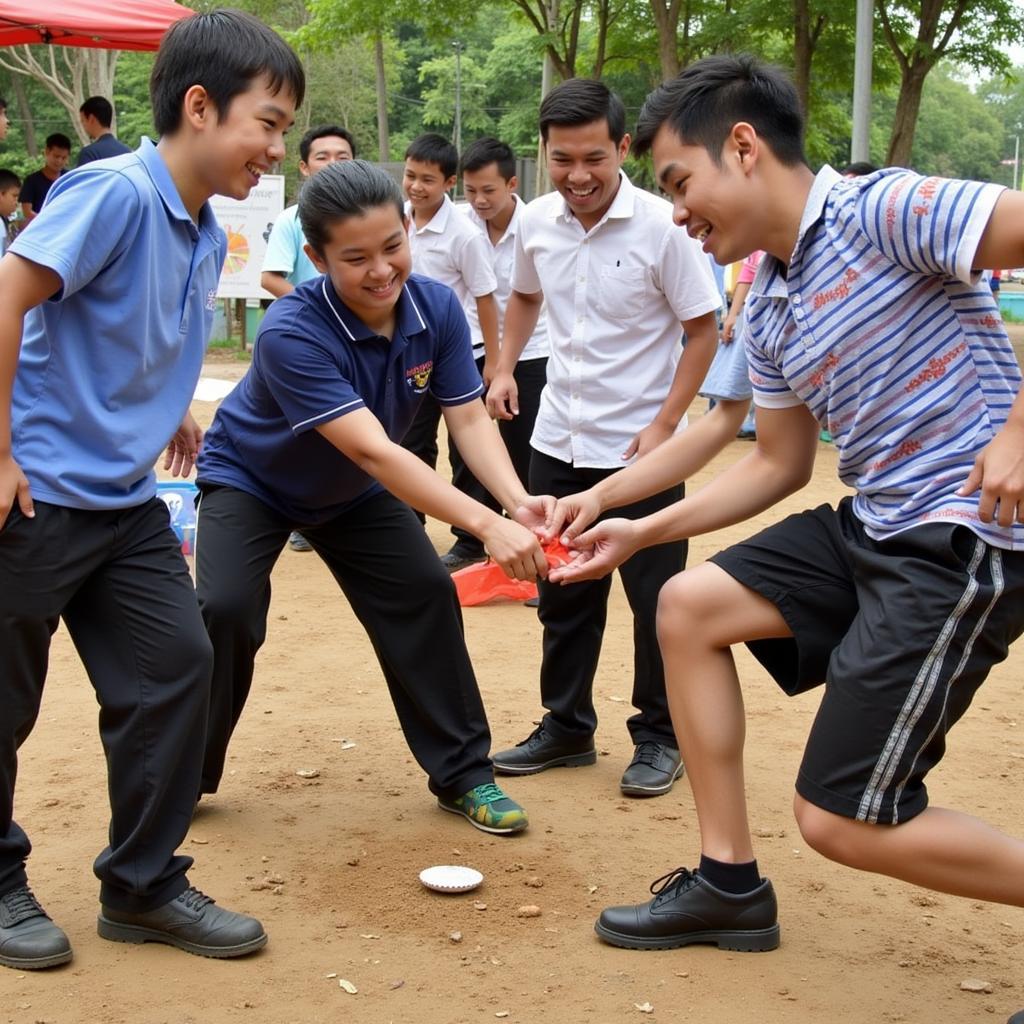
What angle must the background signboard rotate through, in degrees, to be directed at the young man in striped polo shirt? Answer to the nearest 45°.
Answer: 0° — it already faces them

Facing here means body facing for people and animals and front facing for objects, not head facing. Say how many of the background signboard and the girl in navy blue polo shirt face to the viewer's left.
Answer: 0

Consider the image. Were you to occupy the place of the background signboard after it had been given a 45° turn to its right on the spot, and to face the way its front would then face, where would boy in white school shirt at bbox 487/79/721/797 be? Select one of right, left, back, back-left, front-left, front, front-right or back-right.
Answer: front-left

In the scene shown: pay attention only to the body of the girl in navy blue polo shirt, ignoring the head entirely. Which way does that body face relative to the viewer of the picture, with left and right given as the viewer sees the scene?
facing the viewer and to the right of the viewer

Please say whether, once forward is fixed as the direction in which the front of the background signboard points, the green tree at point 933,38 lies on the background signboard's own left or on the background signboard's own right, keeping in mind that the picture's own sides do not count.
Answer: on the background signboard's own left

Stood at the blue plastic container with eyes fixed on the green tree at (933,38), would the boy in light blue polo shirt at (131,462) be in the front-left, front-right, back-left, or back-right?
back-right

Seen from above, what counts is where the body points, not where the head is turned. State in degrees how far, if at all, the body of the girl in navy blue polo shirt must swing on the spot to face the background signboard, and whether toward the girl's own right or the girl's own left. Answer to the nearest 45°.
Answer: approximately 135° to the girl's own left

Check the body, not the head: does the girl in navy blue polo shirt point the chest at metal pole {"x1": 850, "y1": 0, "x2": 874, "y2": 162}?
no

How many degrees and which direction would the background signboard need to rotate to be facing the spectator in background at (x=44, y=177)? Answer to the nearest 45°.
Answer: approximately 45° to its right

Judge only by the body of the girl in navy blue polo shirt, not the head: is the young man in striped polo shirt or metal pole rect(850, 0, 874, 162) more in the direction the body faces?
the young man in striped polo shirt

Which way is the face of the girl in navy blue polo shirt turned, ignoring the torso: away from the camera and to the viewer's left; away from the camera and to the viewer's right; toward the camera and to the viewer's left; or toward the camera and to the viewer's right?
toward the camera and to the viewer's right

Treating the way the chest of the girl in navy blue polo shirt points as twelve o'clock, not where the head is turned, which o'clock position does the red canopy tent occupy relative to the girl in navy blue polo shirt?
The red canopy tent is roughly at 7 o'clock from the girl in navy blue polo shirt.

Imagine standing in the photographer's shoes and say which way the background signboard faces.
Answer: facing the viewer

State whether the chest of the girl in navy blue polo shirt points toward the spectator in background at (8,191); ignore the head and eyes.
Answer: no

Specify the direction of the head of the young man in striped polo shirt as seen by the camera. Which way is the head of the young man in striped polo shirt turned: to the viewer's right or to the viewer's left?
to the viewer's left

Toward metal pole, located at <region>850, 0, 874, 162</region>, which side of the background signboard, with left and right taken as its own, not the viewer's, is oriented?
left

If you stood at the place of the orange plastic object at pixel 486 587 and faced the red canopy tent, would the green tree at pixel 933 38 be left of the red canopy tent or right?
right

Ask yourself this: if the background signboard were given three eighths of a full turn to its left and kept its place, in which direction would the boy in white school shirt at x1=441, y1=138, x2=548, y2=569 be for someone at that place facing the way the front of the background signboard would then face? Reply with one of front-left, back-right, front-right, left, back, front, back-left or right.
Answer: back-right
